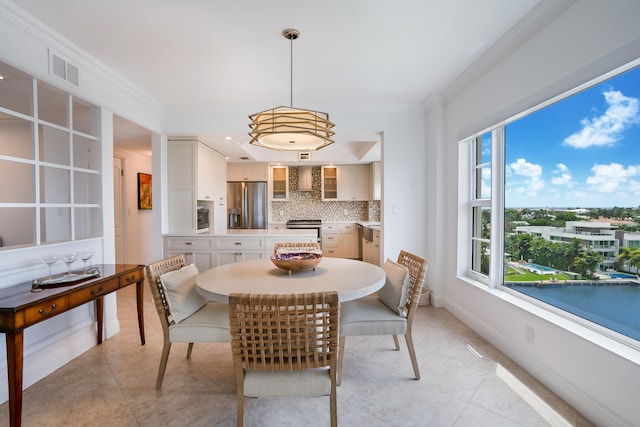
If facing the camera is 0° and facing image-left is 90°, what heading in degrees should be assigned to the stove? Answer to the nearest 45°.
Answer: approximately 0°

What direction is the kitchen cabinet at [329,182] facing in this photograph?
toward the camera

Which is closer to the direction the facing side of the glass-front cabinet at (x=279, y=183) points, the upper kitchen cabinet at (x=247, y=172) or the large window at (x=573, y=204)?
the large window

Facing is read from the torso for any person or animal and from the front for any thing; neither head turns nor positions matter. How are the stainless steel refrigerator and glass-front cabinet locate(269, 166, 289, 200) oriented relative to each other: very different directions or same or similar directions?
same or similar directions

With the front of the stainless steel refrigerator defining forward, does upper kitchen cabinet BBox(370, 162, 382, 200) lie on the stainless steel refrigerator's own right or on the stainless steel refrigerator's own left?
on the stainless steel refrigerator's own left

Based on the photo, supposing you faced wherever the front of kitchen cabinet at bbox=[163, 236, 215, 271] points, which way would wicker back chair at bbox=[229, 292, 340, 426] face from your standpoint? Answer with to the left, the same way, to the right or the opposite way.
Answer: the opposite way

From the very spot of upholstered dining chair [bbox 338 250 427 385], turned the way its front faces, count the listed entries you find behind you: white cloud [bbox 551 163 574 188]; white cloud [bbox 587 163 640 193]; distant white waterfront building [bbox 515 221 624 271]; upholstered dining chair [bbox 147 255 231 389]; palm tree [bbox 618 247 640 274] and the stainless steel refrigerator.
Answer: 4

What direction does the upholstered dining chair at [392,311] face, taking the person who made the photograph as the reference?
facing to the left of the viewer

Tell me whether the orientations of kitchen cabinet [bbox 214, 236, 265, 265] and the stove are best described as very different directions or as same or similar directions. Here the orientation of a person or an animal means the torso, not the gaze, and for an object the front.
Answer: same or similar directions

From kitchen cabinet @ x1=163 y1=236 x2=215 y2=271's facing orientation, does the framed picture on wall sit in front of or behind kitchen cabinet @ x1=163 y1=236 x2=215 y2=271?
behind

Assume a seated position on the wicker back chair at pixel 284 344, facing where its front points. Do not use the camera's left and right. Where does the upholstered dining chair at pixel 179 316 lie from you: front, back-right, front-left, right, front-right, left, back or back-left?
front-left

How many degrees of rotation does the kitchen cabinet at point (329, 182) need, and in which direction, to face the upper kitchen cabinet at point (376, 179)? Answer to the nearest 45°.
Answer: approximately 45° to its left

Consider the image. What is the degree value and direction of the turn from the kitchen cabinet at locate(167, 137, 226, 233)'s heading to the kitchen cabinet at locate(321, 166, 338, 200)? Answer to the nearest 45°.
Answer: approximately 45° to its left

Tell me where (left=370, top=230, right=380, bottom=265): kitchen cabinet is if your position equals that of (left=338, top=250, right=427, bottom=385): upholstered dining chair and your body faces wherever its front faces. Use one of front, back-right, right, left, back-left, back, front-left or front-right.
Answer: right

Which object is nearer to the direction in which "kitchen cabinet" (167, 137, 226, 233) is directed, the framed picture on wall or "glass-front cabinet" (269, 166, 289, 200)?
the glass-front cabinet

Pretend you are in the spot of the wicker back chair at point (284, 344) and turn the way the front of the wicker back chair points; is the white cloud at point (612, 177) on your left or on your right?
on your right

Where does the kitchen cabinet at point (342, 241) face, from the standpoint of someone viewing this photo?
facing the viewer

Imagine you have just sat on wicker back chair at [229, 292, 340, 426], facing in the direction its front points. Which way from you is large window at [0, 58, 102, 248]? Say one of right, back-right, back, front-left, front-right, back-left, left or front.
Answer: front-left
